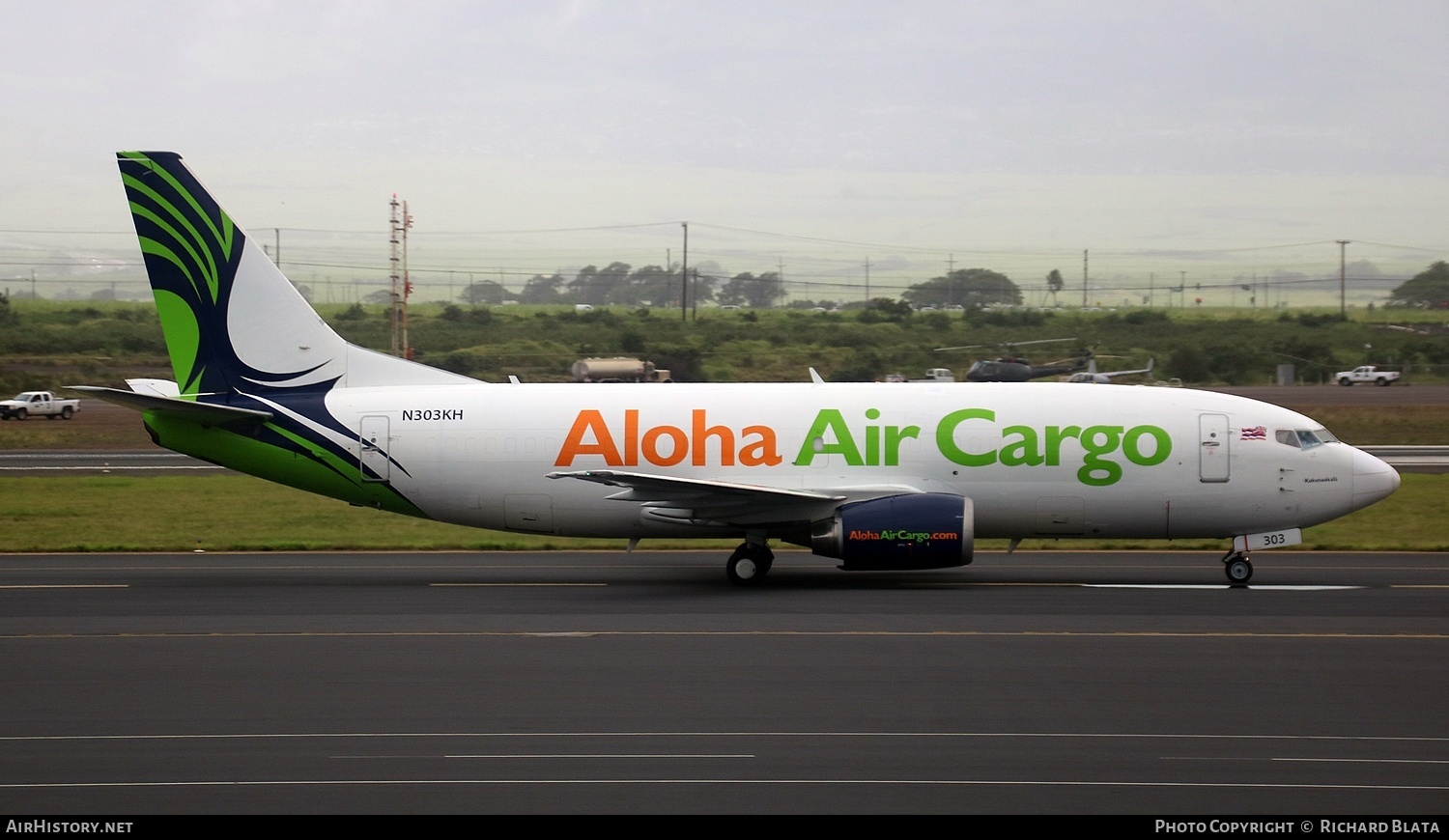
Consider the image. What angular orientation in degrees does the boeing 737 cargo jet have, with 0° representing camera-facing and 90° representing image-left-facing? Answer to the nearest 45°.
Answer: approximately 270°
